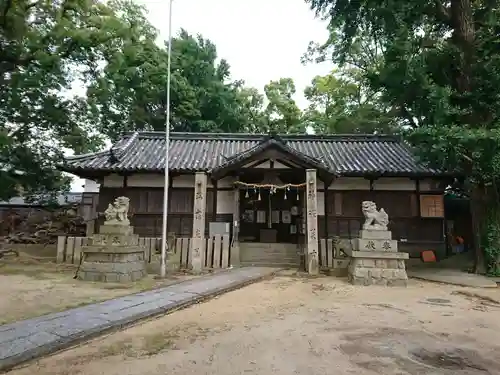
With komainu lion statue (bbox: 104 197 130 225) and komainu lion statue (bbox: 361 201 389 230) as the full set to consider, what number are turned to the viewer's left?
1

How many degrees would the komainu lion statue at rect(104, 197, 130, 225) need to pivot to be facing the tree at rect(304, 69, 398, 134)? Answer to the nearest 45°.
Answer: approximately 45° to its left

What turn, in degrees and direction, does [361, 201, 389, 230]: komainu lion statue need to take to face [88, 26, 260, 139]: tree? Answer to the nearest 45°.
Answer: approximately 45° to its right

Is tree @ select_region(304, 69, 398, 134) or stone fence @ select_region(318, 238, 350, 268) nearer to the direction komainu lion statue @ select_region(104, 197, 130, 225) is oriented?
the stone fence

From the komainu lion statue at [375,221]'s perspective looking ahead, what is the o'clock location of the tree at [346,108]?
The tree is roughly at 3 o'clock from the komainu lion statue.

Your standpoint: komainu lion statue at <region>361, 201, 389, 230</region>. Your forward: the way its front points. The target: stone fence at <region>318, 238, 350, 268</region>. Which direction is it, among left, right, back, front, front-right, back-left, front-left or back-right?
front-right

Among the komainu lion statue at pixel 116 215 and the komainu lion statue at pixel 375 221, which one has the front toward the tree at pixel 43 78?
the komainu lion statue at pixel 375 221

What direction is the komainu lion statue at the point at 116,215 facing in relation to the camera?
to the viewer's right

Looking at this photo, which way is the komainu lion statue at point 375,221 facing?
to the viewer's left
